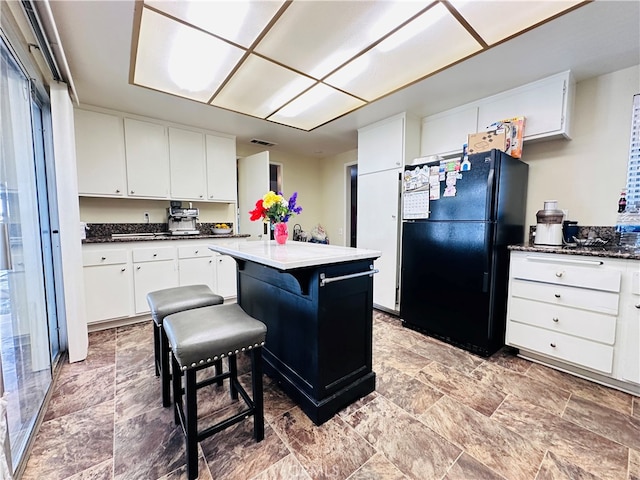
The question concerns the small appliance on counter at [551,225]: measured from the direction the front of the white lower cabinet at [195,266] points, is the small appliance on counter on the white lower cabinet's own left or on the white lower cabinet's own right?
on the white lower cabinet's own left

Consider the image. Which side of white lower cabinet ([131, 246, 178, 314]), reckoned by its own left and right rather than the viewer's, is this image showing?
front

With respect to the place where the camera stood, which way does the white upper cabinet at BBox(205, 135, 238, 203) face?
facing the viewer

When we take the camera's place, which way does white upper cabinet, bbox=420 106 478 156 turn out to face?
facing the viewer and to the left of the viewer

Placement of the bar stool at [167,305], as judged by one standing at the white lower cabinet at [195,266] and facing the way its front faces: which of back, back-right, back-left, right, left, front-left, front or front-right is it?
front

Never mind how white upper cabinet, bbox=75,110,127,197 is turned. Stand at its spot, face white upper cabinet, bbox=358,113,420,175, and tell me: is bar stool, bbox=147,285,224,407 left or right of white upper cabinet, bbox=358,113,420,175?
right

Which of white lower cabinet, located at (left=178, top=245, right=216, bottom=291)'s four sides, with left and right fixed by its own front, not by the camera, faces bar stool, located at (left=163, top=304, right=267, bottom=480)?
front

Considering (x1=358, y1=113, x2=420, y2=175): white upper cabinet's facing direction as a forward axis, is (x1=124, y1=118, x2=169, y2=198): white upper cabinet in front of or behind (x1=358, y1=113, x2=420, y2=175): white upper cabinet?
in front

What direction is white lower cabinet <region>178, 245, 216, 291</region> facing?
toward the camera

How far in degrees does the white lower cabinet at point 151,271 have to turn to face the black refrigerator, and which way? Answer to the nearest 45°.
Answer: approximately 45° to its left
